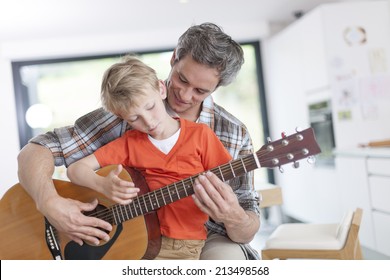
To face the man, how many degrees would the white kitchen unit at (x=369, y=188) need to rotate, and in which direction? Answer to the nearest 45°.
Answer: approximately 45° to its left

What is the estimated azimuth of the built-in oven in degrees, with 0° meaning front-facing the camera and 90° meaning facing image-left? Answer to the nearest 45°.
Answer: approximately 45°

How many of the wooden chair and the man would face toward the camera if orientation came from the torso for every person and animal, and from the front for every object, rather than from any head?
1

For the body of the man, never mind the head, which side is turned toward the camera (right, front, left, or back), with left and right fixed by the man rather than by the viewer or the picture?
front

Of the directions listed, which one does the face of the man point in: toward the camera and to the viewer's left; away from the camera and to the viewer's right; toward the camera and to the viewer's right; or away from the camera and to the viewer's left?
toward the camera and to the viewer's left

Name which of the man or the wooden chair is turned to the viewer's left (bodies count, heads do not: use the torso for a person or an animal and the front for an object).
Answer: the wooden chair

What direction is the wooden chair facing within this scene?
to the viewer's left

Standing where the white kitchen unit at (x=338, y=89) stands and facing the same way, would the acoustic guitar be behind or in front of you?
in front

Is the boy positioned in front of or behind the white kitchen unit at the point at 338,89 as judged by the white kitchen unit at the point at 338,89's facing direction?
in front

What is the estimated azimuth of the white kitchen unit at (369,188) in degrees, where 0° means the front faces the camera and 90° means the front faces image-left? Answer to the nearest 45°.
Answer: approximately 45°

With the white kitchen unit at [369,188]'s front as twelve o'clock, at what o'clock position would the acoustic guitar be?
The acoustic guitar is roughly at 11 o'clock from the white kitchen unit.

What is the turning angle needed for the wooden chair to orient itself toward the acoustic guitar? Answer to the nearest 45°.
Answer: approximately 45° to its left

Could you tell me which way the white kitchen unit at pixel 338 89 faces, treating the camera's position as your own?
facing the viewer and to the left of the viewer
